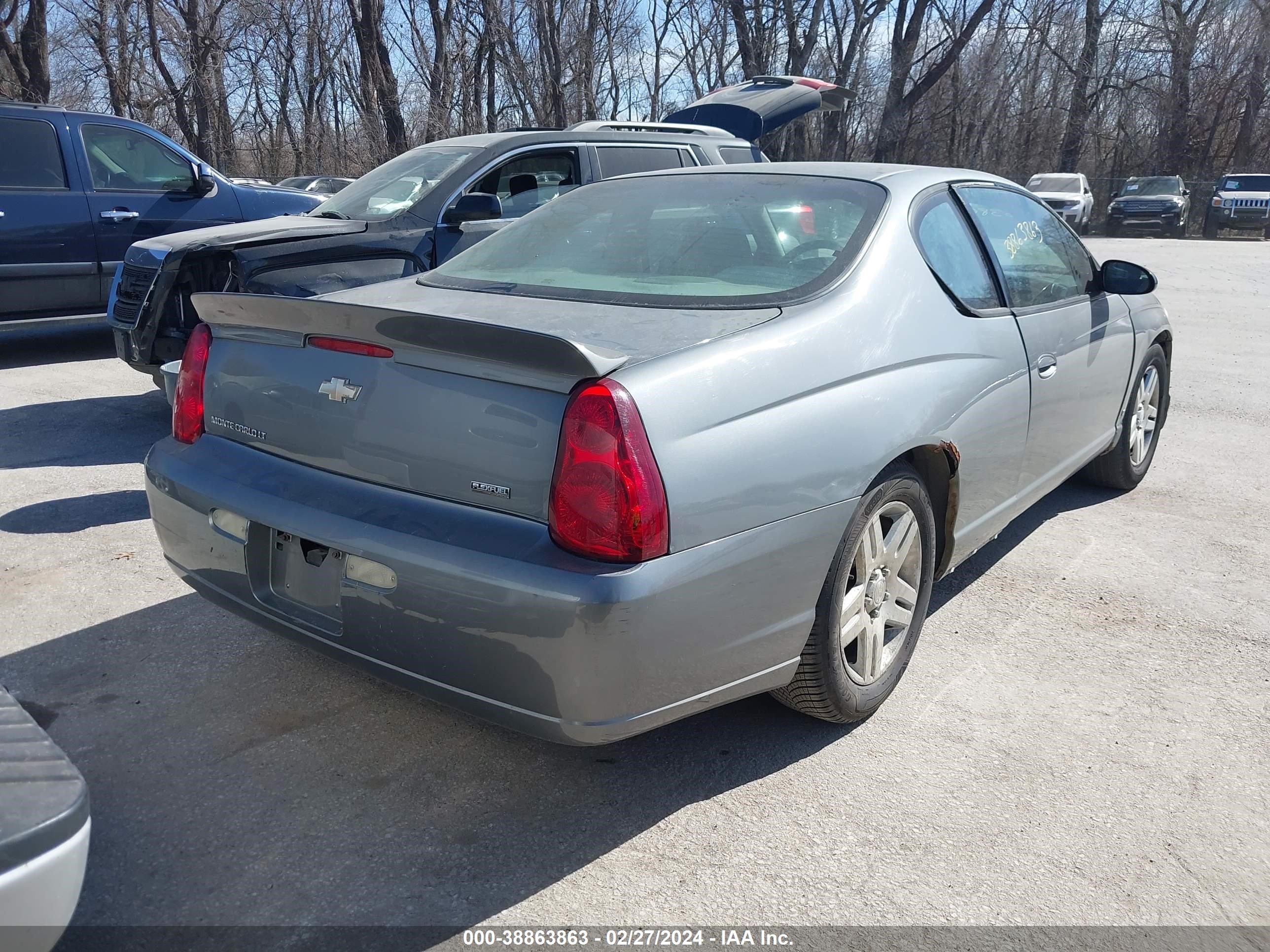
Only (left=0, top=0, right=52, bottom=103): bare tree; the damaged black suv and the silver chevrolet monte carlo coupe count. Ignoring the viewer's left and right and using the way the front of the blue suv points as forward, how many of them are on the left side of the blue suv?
1

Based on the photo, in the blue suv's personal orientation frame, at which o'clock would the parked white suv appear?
The parked white suv is roughly at 11 o'clock from the blue suv.

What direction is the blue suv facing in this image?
to the viewer's right

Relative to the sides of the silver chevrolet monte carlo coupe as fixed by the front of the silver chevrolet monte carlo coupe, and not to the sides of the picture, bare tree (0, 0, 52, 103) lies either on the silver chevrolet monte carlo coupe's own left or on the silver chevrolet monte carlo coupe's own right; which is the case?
on the silver chevrolet monte carlo coupe's own left

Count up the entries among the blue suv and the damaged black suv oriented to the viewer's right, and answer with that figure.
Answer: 1

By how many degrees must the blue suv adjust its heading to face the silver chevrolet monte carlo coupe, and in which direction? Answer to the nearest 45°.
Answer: approximately 90° to its right

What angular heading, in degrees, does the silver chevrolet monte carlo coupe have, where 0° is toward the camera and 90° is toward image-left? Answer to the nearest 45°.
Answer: approximately 225°

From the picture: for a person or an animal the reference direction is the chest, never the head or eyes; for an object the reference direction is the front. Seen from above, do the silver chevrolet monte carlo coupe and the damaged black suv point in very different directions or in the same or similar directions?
very different directions

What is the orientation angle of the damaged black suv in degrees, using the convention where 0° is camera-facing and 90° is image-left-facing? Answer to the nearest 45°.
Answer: approximately 45°

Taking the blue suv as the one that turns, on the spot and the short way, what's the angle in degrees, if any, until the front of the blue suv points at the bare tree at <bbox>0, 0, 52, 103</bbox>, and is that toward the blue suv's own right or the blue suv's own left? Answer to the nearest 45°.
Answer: approximately 90° to the blue suv's own left

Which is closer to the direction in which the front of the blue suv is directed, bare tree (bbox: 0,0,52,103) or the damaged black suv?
the damaged black suv

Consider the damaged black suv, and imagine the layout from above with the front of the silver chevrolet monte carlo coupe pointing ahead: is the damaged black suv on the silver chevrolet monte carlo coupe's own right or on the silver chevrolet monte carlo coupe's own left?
on the silver chevrolet monte carlo coupe's own left
